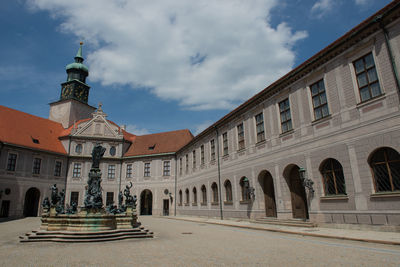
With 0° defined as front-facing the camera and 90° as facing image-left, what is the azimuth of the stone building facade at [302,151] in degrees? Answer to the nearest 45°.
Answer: approximately 45°
